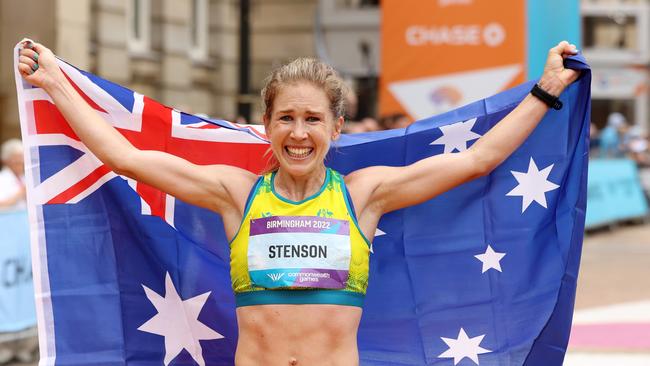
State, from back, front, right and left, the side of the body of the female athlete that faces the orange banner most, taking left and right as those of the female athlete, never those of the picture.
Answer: back

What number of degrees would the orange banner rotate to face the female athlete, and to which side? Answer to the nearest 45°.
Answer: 0° — it already faces them

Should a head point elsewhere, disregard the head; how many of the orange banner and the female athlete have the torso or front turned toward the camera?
2

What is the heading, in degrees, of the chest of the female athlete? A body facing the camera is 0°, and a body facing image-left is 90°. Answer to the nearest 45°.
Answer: approximately 0°

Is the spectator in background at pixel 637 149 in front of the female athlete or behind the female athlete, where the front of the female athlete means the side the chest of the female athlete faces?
behind

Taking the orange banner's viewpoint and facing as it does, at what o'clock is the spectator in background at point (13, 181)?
The spectator in background is roughly at 2 o'clock from the orange banner.

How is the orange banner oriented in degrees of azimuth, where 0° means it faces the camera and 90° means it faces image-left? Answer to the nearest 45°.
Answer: approximately 0°

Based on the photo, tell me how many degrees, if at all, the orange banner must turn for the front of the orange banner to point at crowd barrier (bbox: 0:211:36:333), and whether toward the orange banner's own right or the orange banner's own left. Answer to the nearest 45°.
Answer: approximately 45° to the orange banner's own right
